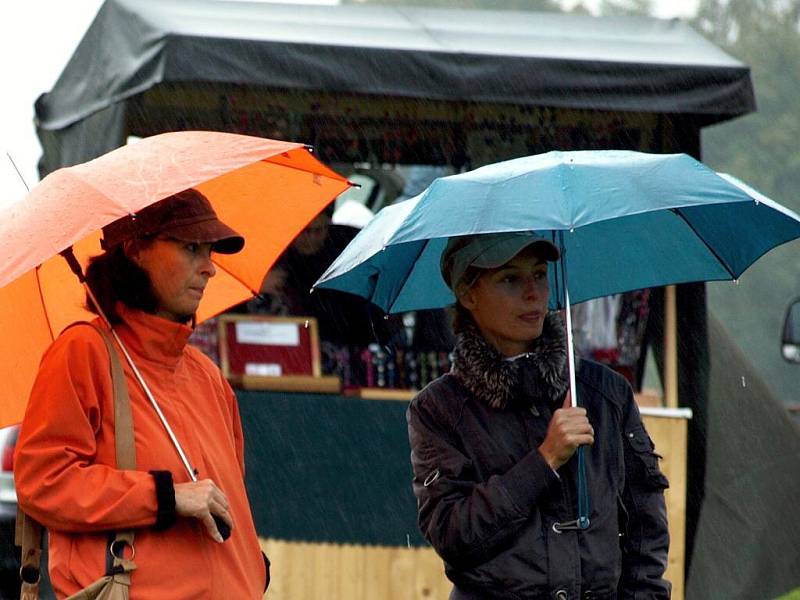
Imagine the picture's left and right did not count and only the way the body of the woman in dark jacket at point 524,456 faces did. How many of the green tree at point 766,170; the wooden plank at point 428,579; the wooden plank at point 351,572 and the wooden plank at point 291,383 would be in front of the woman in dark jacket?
0

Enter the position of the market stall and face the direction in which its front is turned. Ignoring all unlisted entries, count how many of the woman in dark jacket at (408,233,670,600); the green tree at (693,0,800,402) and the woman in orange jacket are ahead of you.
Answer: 2

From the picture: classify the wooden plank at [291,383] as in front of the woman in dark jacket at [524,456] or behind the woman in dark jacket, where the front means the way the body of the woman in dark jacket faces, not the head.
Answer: behind

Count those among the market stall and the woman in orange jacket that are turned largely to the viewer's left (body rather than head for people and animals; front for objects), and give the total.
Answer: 0

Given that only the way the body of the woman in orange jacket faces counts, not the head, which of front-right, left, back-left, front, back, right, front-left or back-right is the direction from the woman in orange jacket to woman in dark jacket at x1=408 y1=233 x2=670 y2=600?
front-left

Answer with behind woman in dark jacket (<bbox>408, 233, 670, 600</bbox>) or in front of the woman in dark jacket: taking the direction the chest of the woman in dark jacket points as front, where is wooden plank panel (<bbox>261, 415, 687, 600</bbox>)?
behind

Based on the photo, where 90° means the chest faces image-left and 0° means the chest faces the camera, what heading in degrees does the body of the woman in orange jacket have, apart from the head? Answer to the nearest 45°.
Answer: approximately 315°

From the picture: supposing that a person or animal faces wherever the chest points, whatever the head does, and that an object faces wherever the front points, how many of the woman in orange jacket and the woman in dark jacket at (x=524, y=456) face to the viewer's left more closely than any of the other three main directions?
0

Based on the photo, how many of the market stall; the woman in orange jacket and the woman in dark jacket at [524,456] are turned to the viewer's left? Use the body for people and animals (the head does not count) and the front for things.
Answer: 0

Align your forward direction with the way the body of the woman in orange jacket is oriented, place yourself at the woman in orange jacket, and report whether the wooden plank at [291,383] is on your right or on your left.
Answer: on your left

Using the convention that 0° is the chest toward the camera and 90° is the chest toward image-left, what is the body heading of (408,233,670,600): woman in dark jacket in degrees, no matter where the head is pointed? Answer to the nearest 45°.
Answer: approximately 315°

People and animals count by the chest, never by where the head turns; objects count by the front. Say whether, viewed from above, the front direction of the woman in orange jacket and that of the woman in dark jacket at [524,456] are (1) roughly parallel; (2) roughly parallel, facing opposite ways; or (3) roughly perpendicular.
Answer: roughly parallel

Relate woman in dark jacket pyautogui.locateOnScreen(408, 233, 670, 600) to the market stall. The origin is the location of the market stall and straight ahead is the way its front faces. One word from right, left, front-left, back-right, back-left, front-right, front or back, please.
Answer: front

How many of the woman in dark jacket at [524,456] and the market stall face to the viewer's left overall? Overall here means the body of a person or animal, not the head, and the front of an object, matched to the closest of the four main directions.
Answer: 0

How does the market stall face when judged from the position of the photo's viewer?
facing the viewer
